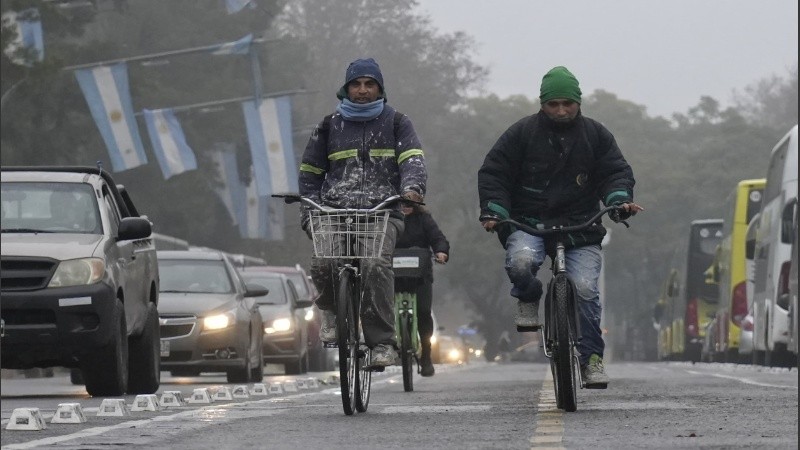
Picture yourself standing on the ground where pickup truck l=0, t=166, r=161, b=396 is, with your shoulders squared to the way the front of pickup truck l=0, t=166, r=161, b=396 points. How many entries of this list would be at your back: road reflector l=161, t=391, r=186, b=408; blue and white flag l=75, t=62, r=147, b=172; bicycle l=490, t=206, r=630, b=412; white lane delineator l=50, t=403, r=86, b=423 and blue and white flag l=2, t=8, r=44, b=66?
2

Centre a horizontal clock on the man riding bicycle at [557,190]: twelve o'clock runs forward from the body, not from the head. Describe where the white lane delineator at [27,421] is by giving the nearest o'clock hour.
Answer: The white lane delineator is roughly at 2 o'clock from the man riding bicycle.

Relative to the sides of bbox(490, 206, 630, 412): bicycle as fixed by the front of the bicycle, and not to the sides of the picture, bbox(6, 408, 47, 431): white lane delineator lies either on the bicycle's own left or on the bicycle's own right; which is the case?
on the bicycle's own right

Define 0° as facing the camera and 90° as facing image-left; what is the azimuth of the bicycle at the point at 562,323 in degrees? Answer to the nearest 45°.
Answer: approximately 0°

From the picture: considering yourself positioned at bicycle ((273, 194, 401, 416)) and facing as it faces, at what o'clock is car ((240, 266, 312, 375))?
The car is roughly at 6 o'clock from the bicycle.

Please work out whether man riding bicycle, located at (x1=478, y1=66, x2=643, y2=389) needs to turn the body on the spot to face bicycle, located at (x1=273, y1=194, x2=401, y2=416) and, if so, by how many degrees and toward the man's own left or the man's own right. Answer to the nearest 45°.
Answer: approximately 90° to the man's own right

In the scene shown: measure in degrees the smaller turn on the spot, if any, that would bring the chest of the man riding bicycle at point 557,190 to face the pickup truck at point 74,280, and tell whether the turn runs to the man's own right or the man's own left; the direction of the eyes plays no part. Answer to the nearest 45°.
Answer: approximately 135° to the man's own right

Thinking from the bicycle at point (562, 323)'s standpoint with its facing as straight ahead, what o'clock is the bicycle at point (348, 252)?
the bicycle at point (348, 252) is roughly at 3 o'clock from the bicycle at point (562, 323).

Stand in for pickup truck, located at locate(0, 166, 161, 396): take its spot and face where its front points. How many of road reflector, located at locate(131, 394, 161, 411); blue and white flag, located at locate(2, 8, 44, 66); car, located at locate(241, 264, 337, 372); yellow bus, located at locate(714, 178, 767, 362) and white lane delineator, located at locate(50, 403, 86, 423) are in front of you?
2
